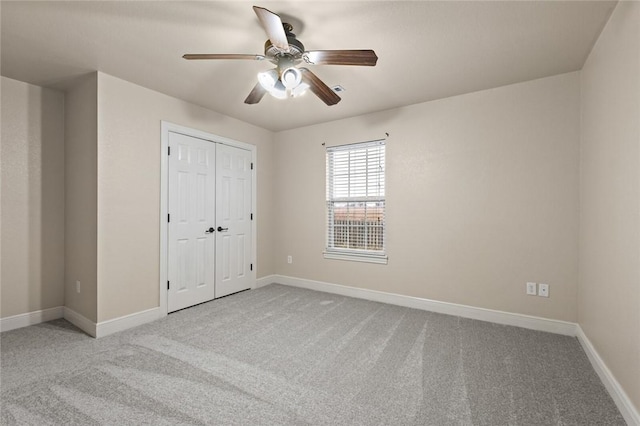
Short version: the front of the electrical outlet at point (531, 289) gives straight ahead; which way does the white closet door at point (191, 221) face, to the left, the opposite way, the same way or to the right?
to the left

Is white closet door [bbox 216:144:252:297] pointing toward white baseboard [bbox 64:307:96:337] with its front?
no

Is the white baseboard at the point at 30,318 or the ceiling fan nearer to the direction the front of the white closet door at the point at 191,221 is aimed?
the ceiling fan

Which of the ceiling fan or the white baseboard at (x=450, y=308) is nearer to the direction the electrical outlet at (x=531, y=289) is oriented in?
the ceiling fan

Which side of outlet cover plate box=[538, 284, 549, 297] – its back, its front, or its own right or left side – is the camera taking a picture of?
front

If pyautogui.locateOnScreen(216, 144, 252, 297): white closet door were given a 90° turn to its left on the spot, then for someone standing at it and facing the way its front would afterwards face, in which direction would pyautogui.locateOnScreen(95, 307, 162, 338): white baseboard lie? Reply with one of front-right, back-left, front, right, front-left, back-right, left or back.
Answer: back

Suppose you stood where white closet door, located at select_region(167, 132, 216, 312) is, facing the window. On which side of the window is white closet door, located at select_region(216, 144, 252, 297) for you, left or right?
left

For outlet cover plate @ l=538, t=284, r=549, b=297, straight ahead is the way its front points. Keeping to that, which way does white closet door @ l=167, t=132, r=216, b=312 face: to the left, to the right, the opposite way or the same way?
to the left

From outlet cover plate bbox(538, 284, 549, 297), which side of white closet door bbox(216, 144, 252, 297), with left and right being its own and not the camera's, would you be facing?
front

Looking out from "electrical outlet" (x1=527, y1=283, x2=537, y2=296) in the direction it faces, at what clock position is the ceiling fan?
The ceiling fan is roughly at 1 o'clock from the electrical outlet.

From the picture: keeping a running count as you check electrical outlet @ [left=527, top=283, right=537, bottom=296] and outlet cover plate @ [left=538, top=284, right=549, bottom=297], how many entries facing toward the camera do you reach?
2

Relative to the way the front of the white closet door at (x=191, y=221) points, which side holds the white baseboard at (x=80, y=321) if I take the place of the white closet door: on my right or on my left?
on my right

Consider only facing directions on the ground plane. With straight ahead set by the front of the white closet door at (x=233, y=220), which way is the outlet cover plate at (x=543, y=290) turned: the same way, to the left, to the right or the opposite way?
to the right

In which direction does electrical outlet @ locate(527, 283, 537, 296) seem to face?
toward the camera

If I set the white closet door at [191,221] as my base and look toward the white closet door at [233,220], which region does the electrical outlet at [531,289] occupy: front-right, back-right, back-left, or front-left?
front-right

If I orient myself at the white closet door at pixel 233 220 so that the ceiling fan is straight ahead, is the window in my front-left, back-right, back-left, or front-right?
front-left
